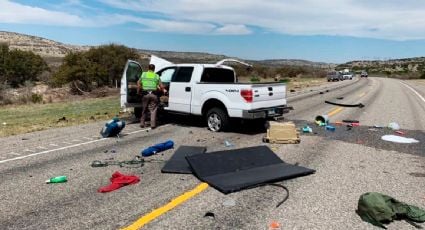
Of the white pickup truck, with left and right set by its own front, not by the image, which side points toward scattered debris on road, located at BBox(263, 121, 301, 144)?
back

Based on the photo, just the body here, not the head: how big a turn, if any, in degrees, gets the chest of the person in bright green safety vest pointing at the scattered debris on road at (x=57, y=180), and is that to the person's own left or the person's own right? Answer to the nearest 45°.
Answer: approximately 180°

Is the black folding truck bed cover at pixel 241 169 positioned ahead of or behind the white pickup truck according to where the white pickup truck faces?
behind

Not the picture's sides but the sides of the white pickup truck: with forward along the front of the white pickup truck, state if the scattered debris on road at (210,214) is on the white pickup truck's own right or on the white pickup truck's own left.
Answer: on the white pickup truck's own left

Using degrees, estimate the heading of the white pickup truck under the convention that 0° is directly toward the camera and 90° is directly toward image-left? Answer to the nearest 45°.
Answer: approximately 135°

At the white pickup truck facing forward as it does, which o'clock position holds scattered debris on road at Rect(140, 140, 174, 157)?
The scattered debris on road is roughly at 8 o'clock from the white pickup truck.

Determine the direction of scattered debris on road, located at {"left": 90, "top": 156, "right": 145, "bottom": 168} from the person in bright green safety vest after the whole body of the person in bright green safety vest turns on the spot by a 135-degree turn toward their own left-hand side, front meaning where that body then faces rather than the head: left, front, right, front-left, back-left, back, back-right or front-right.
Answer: front-left

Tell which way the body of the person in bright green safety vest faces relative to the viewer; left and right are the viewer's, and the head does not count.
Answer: facing away from the viewer

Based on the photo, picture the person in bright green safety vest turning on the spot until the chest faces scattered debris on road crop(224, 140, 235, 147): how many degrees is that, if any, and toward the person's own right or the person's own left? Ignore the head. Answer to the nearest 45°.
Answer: approximately 135° to the person's own right

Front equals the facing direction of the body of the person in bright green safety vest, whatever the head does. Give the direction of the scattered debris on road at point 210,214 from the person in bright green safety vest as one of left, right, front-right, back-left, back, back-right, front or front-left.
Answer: back

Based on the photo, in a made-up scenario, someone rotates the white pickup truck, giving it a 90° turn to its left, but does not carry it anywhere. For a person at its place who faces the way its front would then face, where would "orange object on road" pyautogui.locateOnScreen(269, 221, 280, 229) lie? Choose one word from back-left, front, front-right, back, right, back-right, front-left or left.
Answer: front-left
